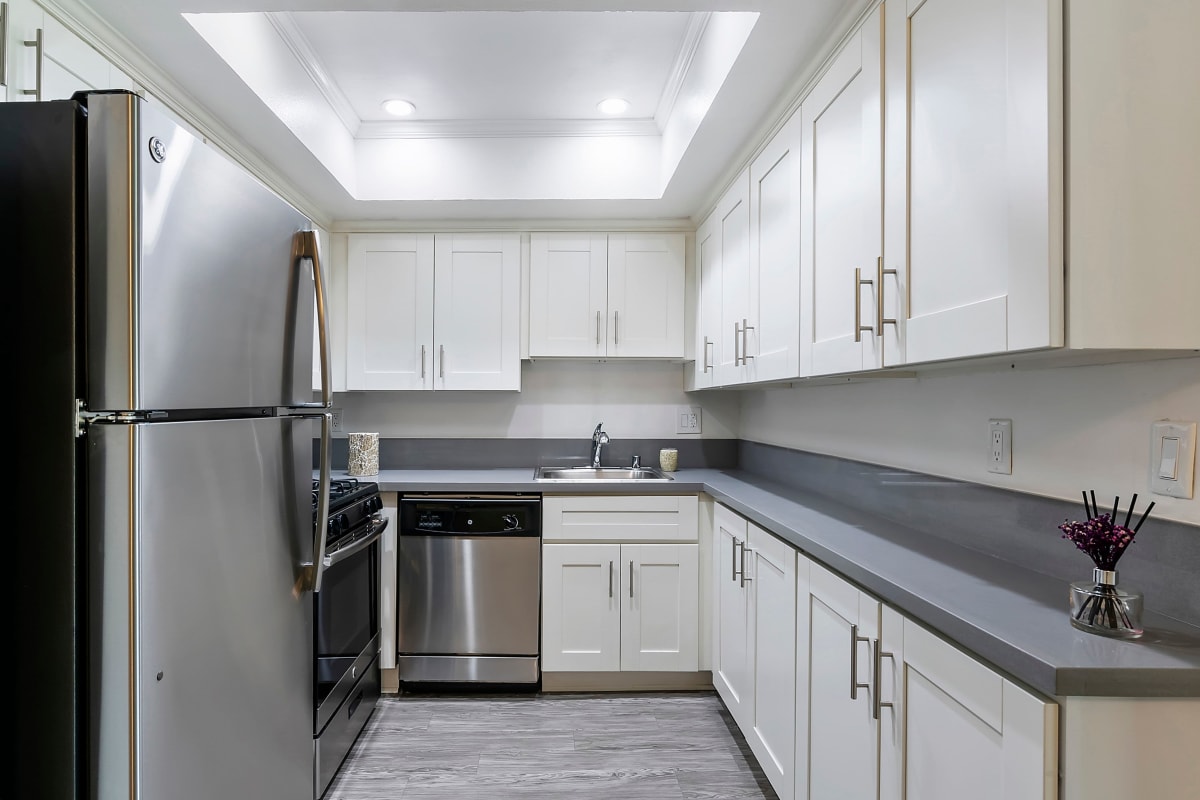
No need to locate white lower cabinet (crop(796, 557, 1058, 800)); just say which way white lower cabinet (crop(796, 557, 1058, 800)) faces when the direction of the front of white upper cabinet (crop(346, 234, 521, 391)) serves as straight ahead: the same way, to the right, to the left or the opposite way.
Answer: to the right

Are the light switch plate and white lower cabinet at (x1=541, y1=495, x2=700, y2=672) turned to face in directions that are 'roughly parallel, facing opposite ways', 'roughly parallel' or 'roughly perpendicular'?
roughly perpendicular

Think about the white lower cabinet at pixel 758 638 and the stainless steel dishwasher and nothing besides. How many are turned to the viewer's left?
1

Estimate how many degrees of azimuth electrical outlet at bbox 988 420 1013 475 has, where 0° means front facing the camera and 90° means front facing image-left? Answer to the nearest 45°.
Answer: approximately 45°

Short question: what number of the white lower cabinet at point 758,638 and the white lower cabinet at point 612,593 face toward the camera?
1
